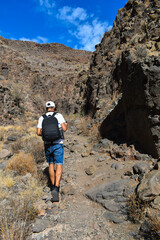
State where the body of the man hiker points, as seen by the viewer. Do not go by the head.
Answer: away from the camera

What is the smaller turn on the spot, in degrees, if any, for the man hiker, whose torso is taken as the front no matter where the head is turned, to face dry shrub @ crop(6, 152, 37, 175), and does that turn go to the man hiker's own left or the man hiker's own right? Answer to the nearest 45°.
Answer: approximately 45° to the man hiker's own left

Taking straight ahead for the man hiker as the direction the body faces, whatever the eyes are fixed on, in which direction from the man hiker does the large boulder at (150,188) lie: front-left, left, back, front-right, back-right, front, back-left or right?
back-right

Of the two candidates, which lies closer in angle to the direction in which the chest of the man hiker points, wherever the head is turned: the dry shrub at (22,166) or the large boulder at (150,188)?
the dry shrub

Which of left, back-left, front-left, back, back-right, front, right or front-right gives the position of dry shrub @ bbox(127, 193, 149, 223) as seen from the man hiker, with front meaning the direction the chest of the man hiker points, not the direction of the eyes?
back-right
